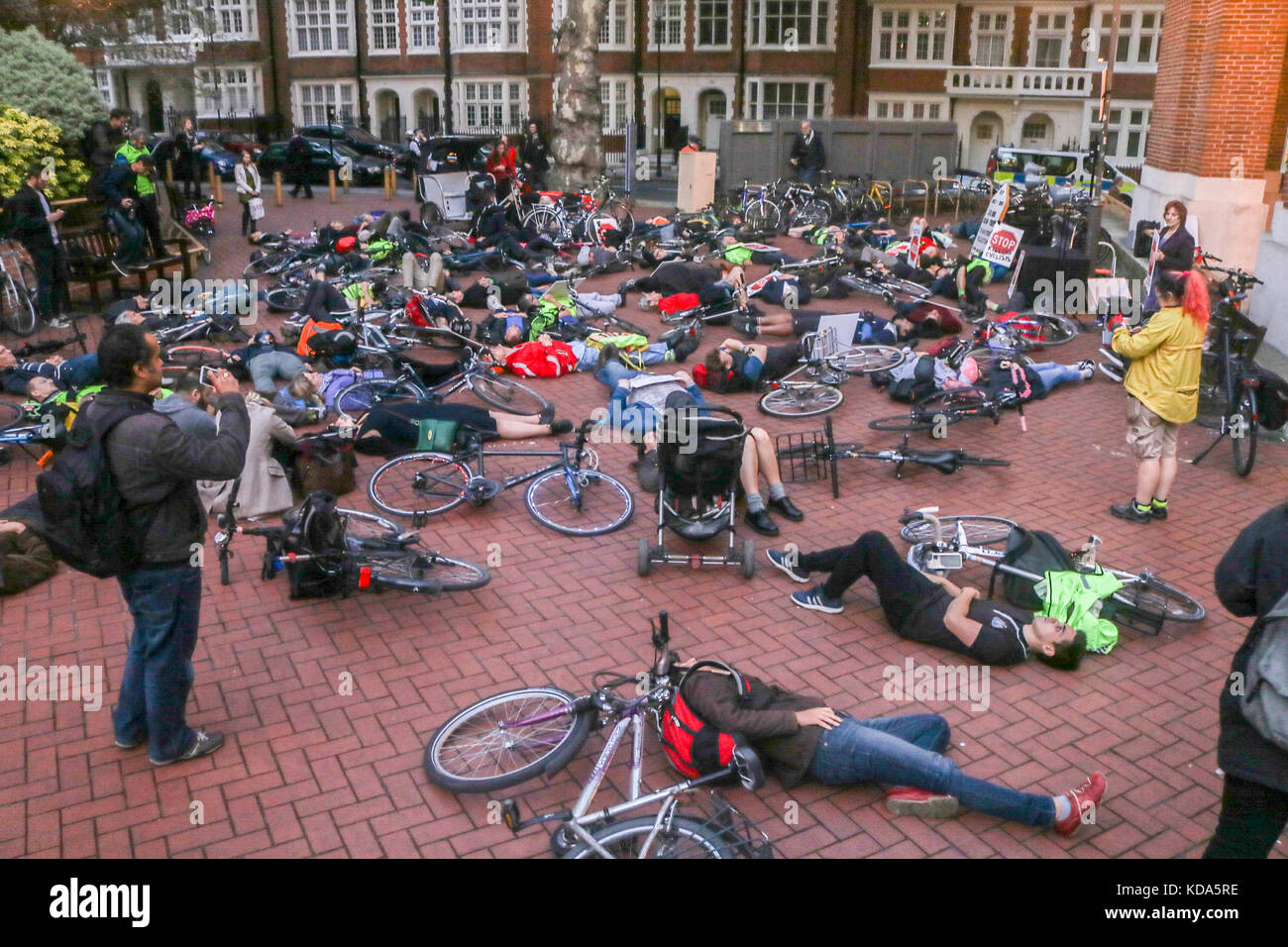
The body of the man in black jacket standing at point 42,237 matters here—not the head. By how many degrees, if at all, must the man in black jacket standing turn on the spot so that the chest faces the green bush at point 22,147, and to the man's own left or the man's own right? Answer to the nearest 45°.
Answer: approximately 90° to the man's own left

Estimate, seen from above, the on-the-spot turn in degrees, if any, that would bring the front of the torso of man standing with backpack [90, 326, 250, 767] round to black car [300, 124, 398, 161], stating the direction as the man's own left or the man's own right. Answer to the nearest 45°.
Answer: approximately 45° to the man's own left

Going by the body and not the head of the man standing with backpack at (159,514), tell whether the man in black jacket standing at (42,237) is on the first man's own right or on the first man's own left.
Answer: on the first man's own left

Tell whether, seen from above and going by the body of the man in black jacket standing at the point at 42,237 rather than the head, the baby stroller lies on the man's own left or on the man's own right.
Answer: on the man's own right

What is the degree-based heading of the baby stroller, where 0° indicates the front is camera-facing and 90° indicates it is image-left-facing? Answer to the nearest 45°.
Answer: approximately 180°

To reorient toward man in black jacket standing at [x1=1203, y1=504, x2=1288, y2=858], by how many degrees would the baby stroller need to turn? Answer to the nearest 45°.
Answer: approximately 135° to its right

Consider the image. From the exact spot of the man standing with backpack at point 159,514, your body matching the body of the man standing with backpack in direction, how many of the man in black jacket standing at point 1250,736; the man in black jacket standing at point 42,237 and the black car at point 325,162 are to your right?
1

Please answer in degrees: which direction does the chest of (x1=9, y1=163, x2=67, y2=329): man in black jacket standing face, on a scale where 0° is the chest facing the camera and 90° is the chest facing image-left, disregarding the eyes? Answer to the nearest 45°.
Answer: approximately 270°

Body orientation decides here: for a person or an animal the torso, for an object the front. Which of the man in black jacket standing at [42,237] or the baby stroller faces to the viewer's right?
the man in black jacket standing

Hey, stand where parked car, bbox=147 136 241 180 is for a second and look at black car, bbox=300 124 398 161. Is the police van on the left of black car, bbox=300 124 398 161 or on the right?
right

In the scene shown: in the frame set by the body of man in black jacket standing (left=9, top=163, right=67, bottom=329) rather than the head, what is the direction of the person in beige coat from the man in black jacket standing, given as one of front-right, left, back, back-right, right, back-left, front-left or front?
right

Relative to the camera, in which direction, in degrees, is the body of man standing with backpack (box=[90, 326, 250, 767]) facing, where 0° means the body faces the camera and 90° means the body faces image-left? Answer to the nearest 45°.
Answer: approximately 225°

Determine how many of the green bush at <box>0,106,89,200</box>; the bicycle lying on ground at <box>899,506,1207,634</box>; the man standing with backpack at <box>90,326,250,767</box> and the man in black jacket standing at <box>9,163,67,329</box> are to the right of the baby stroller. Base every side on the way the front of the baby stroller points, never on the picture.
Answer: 1

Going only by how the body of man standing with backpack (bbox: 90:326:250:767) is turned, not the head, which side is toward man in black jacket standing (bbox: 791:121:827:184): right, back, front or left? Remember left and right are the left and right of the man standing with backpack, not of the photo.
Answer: front

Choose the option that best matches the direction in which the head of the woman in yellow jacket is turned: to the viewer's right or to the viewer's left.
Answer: to the viewer's left
